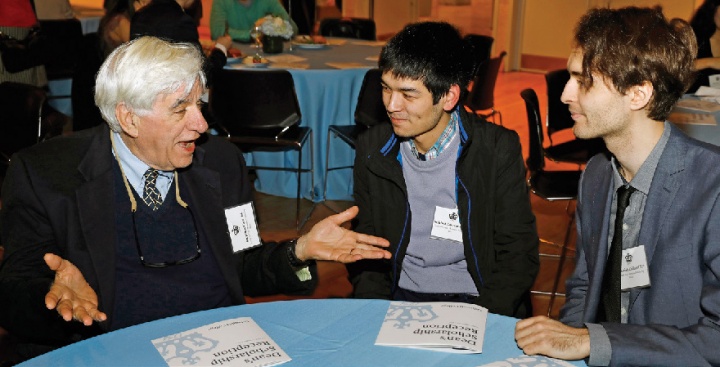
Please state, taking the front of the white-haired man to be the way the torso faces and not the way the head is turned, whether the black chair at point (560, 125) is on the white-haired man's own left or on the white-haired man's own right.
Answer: on the white-haired man's own left

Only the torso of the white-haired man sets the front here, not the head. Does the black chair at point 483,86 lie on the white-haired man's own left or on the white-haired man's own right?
on the white-haired man's own left

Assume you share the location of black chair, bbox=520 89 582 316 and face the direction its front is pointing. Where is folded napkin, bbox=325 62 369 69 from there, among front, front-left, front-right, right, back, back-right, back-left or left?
back-left

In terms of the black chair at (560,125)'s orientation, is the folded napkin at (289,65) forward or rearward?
rearward

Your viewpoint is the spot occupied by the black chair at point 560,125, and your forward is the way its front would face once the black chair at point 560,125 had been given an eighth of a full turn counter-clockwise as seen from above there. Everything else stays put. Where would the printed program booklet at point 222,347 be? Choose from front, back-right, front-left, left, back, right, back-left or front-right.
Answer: back-right

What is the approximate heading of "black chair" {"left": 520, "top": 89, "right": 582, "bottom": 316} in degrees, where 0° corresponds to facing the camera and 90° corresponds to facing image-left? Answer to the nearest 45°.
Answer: approximately 270°

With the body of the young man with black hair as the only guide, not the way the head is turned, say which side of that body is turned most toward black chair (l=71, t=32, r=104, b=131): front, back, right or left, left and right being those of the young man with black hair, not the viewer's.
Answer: right

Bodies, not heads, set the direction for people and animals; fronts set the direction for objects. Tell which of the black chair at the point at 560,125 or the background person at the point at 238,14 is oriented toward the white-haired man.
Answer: the background person

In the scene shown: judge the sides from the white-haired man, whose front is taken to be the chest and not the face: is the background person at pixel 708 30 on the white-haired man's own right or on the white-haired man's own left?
on the white-haired man's own left

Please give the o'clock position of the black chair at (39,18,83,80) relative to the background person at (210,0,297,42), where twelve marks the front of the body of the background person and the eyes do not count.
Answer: The black chair is roughly at 3 o'clock from the background person.

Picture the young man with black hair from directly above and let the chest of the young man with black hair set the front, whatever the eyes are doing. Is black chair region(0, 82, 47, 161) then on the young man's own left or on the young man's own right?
on the young man's own right

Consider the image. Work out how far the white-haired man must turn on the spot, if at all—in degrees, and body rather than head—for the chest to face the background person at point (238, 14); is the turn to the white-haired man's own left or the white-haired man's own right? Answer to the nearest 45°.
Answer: approximately 135° to the white-haired man's own left

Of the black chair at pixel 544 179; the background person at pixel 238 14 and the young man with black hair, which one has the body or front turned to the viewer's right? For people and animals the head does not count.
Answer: the black chair
